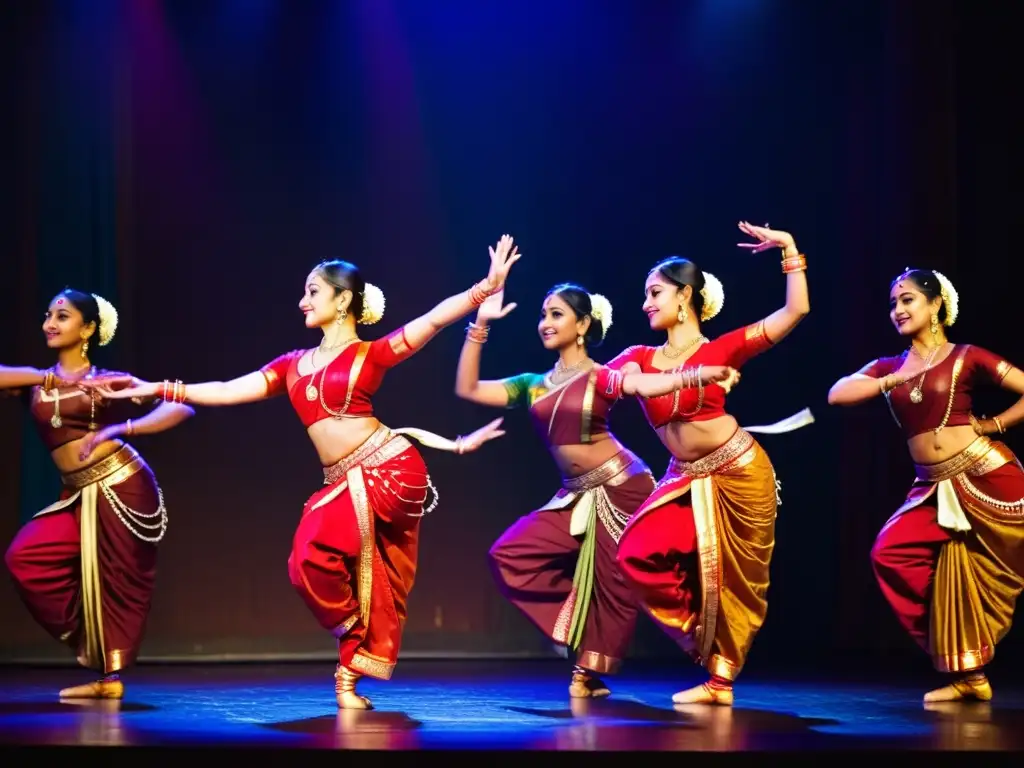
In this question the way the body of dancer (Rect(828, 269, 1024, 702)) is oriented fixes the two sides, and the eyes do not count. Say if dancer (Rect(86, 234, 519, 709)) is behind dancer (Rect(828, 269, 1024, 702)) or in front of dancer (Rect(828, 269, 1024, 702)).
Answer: in front

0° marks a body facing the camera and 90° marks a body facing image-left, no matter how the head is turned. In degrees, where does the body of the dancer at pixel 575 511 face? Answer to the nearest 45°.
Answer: approximately 45°

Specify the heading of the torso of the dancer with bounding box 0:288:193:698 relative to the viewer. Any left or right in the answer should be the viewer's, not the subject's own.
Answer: facing the viewer and to the left of the viewer

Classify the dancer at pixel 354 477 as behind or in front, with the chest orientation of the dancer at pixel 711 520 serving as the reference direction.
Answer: in front

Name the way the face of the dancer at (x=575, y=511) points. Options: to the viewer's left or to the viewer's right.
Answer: to the viewer's left

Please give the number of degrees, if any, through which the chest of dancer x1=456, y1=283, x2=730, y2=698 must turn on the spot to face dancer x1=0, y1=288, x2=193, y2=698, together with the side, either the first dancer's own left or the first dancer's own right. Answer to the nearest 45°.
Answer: approximately 45° to the first dancer's own right

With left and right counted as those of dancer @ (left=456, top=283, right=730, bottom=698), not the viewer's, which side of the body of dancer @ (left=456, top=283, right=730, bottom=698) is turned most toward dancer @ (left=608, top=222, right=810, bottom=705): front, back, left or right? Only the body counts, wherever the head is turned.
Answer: left

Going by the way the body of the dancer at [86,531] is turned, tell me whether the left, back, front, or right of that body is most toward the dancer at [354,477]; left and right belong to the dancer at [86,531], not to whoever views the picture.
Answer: left

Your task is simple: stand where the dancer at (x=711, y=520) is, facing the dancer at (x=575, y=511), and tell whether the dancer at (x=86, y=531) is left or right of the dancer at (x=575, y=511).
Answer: left

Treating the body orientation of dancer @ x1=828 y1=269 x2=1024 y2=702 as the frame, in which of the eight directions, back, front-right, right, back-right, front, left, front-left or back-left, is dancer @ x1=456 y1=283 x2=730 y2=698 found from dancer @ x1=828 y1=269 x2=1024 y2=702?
front-right

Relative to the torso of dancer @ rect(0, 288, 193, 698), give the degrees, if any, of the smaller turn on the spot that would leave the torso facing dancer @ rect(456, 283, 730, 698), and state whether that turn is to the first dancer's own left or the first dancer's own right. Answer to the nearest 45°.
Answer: approximately 135° to the first dancer's own left
